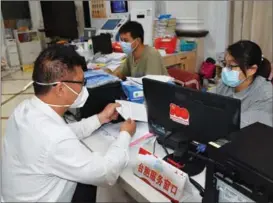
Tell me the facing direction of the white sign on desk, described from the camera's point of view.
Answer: facing the viewer and to the left of the viewer

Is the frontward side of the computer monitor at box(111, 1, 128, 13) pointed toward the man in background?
yes

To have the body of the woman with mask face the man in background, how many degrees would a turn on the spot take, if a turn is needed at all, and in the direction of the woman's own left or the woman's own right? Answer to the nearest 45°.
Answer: approximately 90° to the woman's own right

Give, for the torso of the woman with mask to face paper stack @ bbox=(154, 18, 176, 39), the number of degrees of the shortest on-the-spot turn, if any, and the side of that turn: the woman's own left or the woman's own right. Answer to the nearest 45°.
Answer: approximately 90° to the woman's own right

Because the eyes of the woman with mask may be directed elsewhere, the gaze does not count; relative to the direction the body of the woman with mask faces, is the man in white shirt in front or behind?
in front

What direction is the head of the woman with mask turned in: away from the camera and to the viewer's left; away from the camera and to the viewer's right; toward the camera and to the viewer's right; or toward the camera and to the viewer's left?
toward the camera and to the viewer's left

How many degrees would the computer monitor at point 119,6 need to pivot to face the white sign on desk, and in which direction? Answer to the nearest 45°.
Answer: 0° — it already faces it

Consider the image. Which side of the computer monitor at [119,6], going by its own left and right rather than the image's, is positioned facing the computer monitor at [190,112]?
front

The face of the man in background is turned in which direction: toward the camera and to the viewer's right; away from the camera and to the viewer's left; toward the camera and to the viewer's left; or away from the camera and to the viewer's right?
toward the camera and to the viewer's left

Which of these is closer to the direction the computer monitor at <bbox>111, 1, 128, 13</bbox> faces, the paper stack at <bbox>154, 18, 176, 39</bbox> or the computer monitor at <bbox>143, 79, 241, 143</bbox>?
the computer monitor

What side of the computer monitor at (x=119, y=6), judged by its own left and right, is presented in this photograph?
front

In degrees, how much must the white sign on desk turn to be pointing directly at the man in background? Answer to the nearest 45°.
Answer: approximately 135° to its right

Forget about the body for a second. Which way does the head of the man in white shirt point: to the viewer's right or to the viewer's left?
to the viewer's right

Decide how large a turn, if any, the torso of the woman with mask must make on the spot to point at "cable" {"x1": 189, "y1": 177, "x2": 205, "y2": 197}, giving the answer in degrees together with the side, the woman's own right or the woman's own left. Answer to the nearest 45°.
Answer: approximately 45° to the woman's own left
